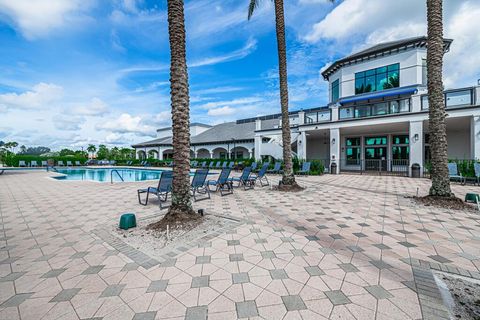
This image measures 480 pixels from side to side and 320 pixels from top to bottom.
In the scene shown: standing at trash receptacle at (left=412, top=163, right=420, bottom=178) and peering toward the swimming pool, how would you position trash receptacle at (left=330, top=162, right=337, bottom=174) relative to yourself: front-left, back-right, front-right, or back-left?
front-right

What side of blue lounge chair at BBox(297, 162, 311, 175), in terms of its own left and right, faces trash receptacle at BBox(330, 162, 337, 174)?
back

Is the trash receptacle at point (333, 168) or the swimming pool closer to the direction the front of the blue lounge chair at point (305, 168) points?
the swimming pool

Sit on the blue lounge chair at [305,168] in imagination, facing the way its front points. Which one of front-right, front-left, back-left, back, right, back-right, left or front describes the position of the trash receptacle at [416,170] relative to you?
back-left

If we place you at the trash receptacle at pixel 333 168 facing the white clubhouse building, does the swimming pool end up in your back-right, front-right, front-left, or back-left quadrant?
back-left

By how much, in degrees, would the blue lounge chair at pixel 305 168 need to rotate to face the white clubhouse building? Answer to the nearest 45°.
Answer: approximately 180°

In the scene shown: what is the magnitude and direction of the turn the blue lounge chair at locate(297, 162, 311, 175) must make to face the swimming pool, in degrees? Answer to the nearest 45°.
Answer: approximately 45° to its right
